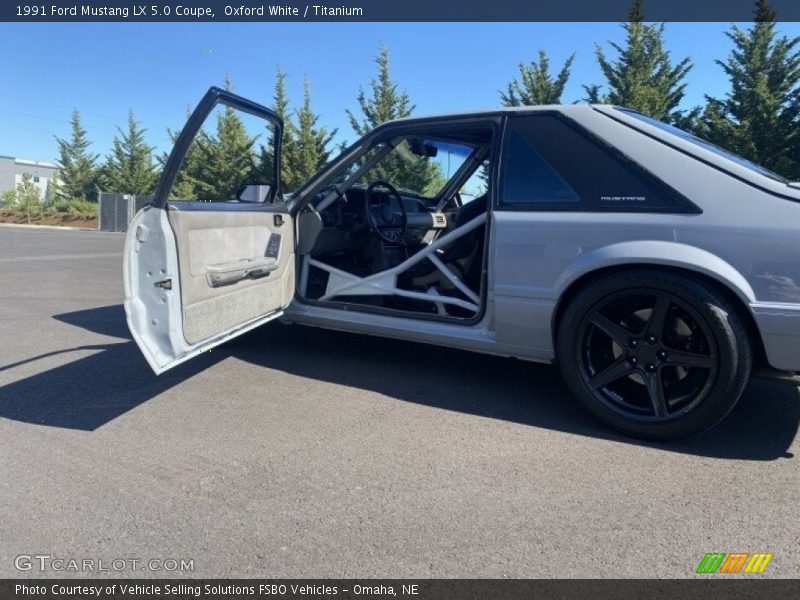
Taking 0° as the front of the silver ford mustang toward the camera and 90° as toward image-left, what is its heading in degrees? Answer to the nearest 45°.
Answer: approximately 135°

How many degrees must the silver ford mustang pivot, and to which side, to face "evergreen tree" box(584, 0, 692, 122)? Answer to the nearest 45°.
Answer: approximately 45° to its right

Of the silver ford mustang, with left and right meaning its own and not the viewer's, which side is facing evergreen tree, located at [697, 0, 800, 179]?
right

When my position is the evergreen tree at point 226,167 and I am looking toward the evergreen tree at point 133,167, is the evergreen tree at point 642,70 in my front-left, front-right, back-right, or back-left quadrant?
back-right

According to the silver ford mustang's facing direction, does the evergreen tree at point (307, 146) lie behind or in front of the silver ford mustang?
in front

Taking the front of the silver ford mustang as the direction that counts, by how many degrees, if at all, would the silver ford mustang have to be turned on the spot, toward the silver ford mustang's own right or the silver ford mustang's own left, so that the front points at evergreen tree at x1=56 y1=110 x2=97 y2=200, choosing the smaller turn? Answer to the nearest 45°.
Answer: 0° — it already faces it

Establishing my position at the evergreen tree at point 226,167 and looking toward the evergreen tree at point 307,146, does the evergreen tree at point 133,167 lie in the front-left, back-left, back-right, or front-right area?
back-left
